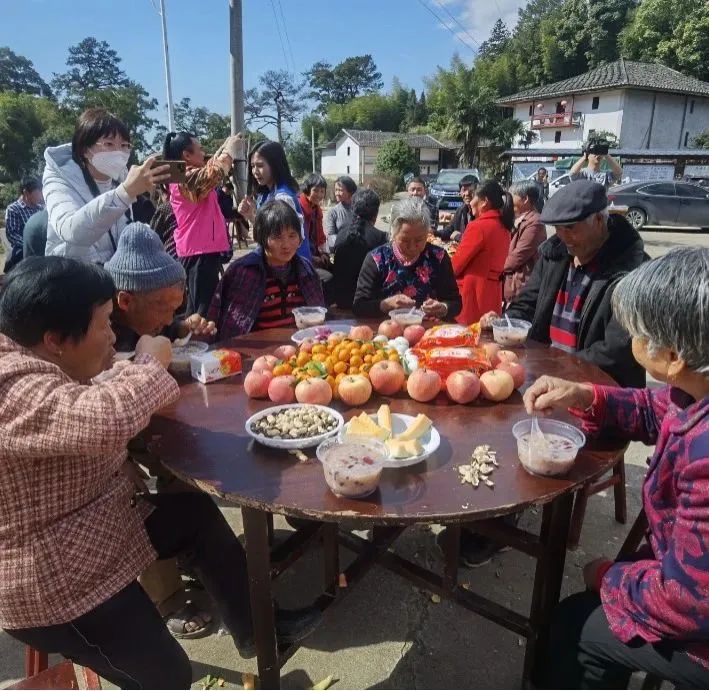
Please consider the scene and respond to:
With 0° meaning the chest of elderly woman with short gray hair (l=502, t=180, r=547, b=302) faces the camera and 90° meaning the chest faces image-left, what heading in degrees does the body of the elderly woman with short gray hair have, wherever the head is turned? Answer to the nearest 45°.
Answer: approximately 90°

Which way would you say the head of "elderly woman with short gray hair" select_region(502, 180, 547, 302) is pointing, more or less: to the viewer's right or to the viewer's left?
to the viewer's left

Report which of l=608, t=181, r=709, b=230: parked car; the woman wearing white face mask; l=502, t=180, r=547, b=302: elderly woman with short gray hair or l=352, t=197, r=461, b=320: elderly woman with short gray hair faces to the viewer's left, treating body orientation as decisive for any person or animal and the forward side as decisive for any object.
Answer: l=502, t=180, r=547, b=302: elderly woman with short gray hair

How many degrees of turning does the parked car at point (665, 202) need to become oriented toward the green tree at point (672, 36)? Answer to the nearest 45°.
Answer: approximately 90° to its left

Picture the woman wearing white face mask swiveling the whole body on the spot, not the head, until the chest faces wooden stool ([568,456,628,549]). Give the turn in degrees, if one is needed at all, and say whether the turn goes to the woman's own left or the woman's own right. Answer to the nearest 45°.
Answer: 0° — they already face it

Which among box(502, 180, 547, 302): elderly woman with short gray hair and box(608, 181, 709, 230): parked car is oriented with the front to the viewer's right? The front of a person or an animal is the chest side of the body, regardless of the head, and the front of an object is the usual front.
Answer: the parked car

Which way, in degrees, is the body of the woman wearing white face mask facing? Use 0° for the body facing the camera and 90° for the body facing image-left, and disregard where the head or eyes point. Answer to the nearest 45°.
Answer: approximately 315°

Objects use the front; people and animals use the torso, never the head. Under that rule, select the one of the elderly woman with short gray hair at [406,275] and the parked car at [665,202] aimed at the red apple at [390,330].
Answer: the elderly woman with short gray hair

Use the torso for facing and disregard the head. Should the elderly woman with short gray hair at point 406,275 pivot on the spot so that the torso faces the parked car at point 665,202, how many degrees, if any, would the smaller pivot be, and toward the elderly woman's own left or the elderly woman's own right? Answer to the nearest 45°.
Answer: approximately 135° to the elderly woman's own left
